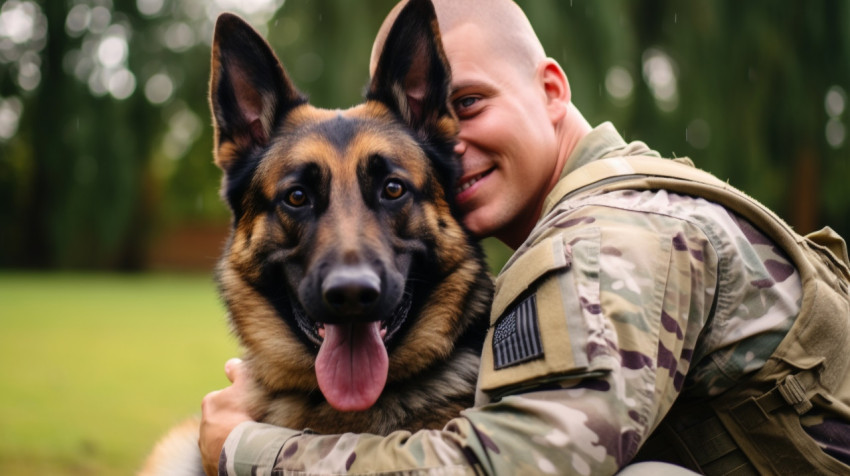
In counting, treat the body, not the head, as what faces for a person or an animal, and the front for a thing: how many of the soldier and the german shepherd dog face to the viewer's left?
1

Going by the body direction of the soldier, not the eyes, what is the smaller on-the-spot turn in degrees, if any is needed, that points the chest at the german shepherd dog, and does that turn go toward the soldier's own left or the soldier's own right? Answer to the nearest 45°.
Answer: approximately 45° to the soldier's own right

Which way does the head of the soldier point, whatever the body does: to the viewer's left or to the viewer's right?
to the viewer's left

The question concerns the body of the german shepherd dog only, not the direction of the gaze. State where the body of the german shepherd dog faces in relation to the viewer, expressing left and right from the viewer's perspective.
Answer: facing the viewer

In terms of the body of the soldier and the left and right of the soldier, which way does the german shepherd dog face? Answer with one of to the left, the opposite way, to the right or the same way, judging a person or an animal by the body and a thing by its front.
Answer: to the left

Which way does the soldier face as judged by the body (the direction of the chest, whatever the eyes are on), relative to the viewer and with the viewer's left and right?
facing to the left of the viewer
